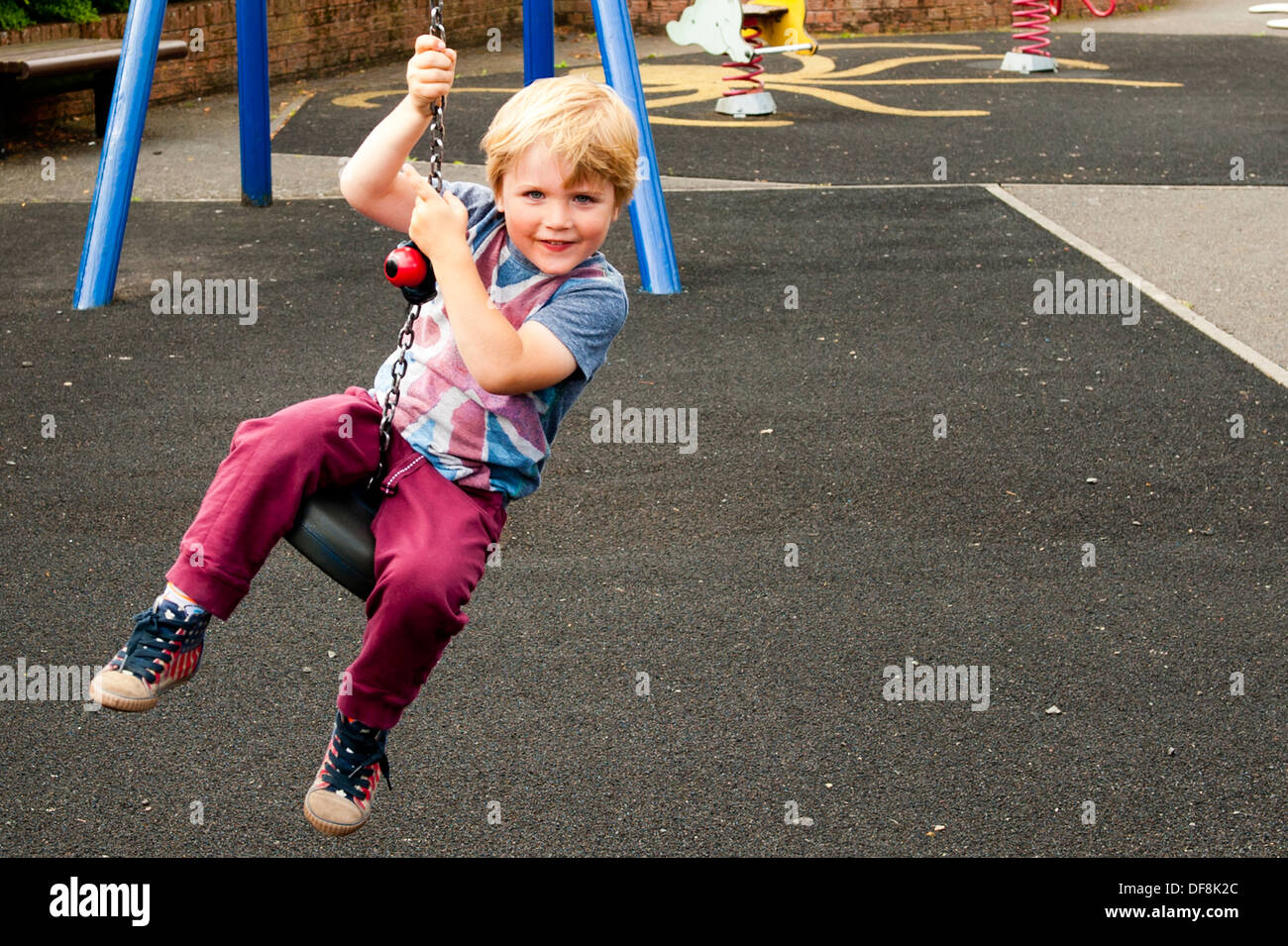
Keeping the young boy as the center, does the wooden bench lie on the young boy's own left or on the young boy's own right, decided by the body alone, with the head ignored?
on the young boy's own right

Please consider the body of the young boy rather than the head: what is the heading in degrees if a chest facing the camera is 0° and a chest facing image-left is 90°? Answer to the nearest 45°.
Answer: approximately 45°
